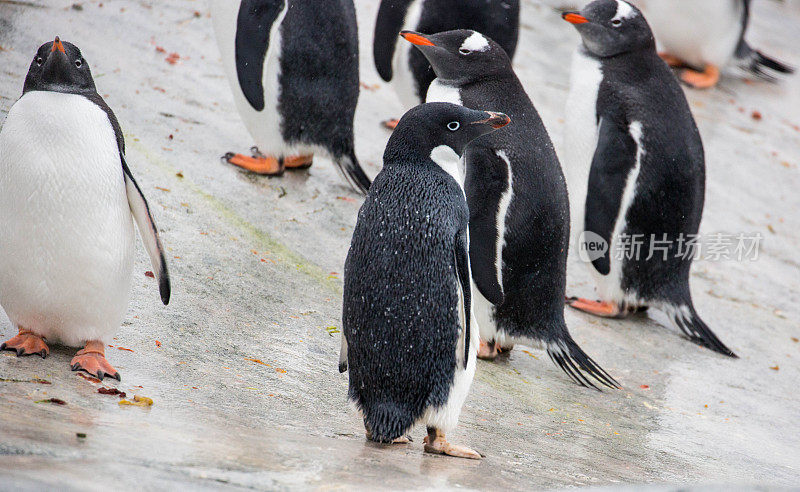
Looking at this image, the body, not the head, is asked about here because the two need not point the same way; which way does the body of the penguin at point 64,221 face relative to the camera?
toward the camera

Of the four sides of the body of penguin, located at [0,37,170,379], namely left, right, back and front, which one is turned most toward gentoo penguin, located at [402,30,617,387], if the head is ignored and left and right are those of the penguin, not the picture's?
left

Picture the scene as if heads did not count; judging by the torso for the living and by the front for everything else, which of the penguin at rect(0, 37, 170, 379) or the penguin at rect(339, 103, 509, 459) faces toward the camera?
the penguin at rect(0, 37, 170, 379)

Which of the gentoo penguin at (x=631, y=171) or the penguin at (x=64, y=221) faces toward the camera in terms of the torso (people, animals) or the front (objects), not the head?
the penguin

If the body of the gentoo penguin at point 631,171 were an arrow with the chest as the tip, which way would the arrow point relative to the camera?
to the viewer's left

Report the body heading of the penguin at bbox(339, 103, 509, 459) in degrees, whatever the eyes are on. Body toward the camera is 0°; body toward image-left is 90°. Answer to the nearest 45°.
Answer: approximately 225°

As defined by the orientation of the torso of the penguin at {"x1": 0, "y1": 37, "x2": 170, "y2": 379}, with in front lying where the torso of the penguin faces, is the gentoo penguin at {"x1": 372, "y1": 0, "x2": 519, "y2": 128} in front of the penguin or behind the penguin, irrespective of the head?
behind

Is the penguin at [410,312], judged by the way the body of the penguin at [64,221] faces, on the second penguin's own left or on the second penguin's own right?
on the second penguin's own left
